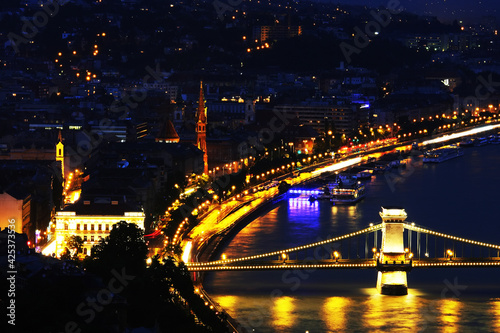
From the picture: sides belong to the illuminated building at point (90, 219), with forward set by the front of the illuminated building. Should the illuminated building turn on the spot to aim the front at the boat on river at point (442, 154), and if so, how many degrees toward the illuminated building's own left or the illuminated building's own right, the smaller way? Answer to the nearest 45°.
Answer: approximately 135° to the illuminated building's own left

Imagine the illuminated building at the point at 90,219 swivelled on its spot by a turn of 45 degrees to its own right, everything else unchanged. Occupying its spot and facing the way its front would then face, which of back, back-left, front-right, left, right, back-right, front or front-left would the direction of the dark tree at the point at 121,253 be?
front-left

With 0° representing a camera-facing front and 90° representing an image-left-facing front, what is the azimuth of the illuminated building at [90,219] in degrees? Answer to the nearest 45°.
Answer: approximately 0°

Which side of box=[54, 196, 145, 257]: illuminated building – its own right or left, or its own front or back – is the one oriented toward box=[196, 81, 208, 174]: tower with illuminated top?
back
